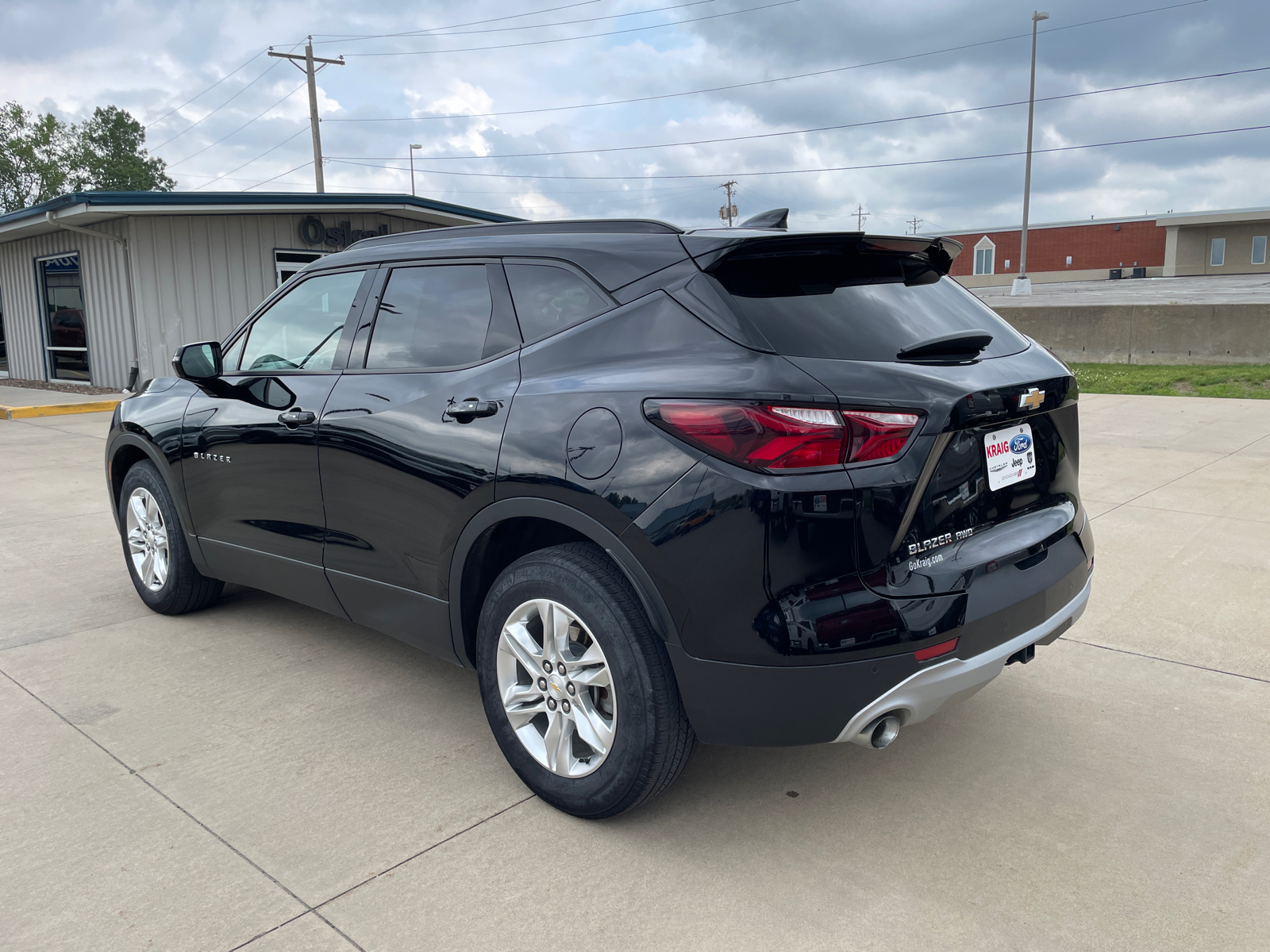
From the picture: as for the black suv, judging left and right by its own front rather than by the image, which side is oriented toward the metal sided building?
front

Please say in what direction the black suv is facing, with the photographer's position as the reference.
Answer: facing away from the viewer and to the left of the viewer

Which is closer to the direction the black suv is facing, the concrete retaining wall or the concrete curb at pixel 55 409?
the concrete curb

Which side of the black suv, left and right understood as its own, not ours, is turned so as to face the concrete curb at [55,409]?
front

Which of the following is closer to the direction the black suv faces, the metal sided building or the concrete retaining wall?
the metal sided building

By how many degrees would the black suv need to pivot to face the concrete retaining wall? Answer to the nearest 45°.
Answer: approximately 90° to its right
